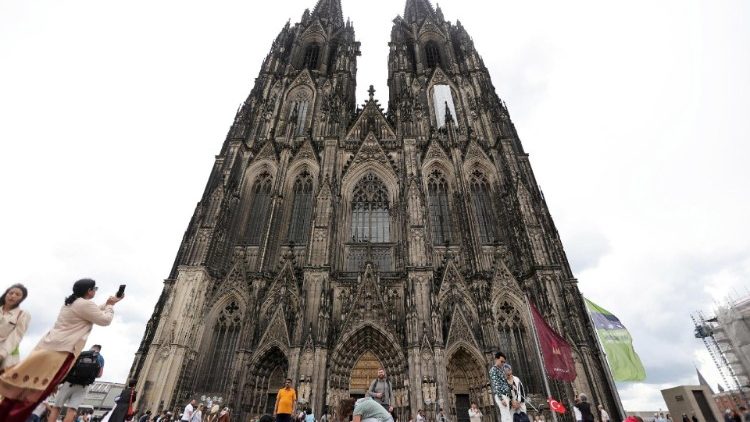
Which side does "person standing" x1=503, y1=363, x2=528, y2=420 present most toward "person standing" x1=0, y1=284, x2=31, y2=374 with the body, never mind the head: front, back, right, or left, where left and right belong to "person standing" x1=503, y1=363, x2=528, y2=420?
front

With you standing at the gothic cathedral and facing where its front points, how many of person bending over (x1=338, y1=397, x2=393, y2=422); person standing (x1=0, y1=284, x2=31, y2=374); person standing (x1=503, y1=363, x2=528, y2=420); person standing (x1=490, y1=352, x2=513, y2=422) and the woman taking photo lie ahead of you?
5

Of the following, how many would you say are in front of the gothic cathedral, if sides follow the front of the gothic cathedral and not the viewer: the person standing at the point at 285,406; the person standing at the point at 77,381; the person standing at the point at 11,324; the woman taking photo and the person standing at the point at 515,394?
5

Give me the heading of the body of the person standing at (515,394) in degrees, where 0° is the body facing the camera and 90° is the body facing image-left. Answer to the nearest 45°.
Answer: approximately 45°

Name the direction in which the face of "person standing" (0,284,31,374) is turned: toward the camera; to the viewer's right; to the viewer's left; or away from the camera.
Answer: toward the camera

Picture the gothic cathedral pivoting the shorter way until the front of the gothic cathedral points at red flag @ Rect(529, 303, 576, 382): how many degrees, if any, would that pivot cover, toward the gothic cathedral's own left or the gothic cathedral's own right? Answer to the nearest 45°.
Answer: approximately 45° to the gothic cathedral's own left

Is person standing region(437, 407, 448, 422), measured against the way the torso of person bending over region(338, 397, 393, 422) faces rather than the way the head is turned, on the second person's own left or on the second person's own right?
on the second person's own right

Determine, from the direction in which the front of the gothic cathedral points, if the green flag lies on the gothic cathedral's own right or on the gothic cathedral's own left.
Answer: on the gothic cathedral's own left

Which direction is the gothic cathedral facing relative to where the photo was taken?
toward the camera

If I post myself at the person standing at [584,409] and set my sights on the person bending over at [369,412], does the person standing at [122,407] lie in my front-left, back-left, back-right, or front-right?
front-right
